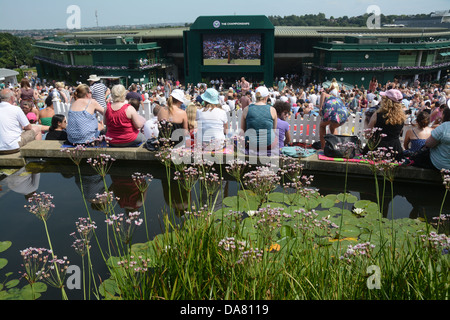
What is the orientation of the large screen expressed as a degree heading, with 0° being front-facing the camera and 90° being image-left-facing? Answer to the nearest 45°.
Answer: approximately 0°

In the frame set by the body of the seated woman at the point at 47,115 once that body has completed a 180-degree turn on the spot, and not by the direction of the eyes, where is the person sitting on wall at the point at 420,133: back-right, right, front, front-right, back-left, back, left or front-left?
front-left

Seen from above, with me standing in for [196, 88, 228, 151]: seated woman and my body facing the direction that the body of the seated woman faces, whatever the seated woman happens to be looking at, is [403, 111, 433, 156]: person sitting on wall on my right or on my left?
on my right

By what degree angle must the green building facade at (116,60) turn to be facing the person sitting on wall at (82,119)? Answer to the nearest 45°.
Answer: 0° — it already faces them

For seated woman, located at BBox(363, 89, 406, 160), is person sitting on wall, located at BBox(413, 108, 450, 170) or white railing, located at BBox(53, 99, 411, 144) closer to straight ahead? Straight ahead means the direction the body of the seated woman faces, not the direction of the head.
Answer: the white railing

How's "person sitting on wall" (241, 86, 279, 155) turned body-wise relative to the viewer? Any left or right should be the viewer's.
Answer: facing away from the viewer

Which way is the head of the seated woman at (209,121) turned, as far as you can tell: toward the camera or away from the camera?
away from the camera

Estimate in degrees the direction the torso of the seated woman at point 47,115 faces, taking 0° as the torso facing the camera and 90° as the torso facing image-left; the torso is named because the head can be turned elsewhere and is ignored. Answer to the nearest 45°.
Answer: approximately 180°

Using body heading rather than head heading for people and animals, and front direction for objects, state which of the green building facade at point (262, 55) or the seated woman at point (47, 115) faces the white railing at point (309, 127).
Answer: the green building facade

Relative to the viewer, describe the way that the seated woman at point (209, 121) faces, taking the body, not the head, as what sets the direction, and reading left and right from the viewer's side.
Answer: facing away from the viewer

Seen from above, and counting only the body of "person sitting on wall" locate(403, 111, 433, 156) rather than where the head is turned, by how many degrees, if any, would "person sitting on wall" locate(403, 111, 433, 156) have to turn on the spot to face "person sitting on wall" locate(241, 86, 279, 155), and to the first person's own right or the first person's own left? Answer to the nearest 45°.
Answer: approximately 135° to the first person's own left

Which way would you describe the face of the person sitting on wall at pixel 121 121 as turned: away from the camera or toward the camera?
away from the camera

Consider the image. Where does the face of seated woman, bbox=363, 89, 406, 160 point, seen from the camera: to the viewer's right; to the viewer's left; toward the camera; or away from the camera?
away from the camera

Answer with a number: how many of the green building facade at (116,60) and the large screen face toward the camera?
2

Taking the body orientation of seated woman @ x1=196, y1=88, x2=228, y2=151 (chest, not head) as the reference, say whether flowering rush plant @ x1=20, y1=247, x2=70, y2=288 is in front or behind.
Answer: behind
